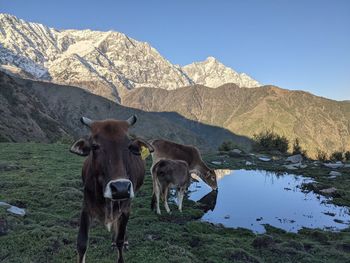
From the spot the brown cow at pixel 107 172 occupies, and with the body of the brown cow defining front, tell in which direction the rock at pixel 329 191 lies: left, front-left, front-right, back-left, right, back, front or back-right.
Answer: back-left

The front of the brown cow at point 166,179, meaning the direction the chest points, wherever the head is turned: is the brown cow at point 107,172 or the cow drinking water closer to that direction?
the cow drinking water

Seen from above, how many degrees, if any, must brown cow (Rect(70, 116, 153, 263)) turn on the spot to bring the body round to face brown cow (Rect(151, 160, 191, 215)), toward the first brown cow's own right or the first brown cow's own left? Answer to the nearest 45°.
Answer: approximately 180°

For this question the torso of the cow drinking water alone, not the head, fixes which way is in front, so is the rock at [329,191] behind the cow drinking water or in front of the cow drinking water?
in front

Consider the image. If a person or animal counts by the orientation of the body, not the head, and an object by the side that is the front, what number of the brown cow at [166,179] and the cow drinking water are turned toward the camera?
0

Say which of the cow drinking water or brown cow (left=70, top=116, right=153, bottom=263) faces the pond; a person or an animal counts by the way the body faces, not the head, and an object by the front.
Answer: the cow drinking water

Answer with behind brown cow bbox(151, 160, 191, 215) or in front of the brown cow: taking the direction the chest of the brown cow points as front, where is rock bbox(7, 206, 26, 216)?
behind

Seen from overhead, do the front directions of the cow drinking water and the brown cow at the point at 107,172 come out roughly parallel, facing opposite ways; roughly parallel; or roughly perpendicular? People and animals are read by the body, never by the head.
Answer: roughly perpendicular

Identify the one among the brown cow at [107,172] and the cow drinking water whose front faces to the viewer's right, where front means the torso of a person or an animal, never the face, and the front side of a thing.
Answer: the cow drinking water

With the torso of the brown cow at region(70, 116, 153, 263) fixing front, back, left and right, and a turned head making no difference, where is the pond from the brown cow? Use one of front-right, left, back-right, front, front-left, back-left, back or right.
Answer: back-left

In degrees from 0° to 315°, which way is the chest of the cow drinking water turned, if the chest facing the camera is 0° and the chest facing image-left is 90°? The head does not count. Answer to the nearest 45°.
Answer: approximately 270°

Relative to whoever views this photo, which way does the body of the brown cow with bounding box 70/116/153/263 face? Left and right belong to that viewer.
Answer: facing the viewer

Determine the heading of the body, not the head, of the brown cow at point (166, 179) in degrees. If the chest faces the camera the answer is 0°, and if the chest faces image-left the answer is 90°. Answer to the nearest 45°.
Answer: approximately 225°

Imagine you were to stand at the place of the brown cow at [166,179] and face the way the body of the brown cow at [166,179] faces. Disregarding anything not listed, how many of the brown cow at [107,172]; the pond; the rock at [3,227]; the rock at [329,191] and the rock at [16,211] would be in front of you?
2

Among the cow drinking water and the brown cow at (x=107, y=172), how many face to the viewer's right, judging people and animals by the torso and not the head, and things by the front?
1
